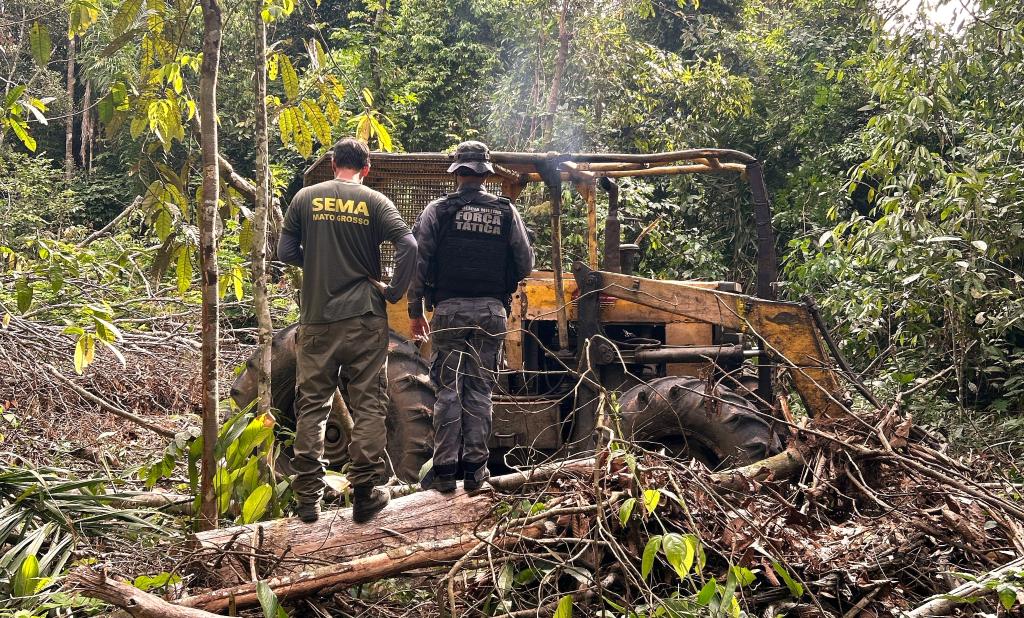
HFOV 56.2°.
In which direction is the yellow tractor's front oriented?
to the viewer's right

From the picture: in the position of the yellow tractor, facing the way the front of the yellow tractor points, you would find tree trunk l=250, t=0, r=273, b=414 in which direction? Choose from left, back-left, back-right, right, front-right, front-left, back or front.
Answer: back-right

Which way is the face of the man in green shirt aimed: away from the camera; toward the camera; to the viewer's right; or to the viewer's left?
away from the camera

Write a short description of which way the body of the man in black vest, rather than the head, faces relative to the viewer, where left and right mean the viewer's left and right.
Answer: facing away from the viewer

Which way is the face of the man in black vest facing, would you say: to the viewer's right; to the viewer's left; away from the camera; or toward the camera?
away from the camera

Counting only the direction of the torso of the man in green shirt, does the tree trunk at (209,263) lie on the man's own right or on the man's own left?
on the man's own left

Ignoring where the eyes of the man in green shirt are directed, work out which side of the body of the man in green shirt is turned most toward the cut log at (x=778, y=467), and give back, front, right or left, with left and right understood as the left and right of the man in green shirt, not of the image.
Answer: right

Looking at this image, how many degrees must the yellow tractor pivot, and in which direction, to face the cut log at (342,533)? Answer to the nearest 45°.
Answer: approximately 135° to its right

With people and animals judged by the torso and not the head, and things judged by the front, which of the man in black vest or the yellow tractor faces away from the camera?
the man in black vest

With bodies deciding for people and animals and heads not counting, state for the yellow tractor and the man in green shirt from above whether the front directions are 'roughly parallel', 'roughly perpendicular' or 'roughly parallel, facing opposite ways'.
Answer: roughly perpendicular

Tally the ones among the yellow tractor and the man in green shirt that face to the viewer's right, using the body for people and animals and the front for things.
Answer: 1

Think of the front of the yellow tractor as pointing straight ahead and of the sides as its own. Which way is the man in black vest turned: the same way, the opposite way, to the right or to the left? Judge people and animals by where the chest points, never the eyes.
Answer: to the left

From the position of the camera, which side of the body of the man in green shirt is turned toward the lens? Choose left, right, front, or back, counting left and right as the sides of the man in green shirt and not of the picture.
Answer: back

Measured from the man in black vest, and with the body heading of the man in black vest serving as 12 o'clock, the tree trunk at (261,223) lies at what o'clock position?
The tree trunk is roughly at 9 o'clock from the man in black vest.

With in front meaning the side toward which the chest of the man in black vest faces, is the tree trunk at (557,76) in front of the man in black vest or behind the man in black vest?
in front

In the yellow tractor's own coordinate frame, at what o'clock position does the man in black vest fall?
The man in black vest is roughly at 4 o'clock from the yellow tractor.

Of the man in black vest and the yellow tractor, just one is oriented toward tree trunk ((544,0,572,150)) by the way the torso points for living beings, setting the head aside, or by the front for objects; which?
the man in black vest
